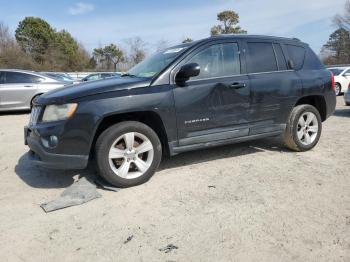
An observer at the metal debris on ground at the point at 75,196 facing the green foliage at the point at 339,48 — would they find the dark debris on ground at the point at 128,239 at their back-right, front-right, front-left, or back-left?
back-right

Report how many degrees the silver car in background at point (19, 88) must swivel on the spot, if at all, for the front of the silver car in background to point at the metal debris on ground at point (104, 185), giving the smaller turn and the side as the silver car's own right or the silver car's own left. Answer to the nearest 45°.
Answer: approximately 90° to the silver car's own left

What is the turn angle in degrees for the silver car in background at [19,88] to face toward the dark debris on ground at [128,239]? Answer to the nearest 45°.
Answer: approximately 90° to its left

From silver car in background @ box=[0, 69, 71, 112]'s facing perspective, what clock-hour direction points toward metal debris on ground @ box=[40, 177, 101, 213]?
The metal debris on ground is roughly at 9 o'clock from the silver car in background.

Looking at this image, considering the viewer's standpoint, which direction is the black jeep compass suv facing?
facing the viewer and to the left of the viewer

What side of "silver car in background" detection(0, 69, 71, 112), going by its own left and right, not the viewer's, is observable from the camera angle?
left

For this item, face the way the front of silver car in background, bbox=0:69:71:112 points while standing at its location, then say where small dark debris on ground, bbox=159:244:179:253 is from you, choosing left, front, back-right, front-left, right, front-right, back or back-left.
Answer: left

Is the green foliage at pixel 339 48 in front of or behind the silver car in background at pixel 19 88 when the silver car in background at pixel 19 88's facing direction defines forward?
behind

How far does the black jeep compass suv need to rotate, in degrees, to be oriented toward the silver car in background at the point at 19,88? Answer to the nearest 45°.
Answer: approximately 90° to its right

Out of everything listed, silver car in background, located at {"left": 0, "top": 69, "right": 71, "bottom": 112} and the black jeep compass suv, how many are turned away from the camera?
0
